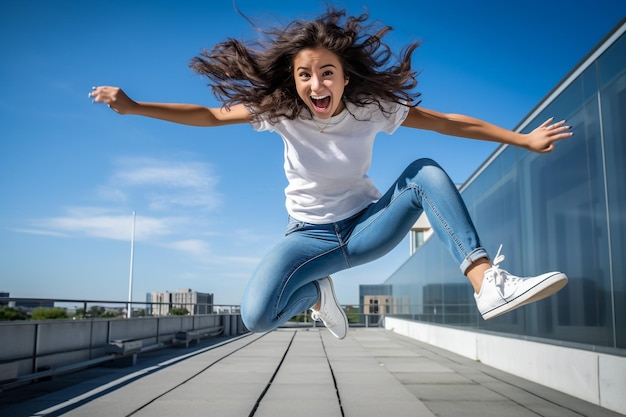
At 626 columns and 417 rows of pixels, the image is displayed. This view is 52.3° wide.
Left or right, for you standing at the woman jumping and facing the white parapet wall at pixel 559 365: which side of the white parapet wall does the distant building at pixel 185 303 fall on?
left

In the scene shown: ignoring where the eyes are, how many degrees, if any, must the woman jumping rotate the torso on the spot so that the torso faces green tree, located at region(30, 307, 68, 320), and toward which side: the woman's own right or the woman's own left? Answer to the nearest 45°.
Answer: approximately 135° to the woman's own right

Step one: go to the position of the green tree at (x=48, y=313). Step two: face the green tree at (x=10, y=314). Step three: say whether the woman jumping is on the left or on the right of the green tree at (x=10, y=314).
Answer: left

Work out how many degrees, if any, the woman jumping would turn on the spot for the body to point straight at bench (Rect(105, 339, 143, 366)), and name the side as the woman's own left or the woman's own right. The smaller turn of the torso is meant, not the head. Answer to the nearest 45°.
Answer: approximately 135° to the woman's own right

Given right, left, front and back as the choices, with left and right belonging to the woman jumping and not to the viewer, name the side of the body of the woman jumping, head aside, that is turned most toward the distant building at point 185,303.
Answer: back

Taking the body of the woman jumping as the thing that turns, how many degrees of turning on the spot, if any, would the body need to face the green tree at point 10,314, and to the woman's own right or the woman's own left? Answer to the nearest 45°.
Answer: approximately 135° to the woman's own right

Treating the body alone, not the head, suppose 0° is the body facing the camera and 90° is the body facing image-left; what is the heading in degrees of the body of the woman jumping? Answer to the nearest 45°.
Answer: approximately 0°
